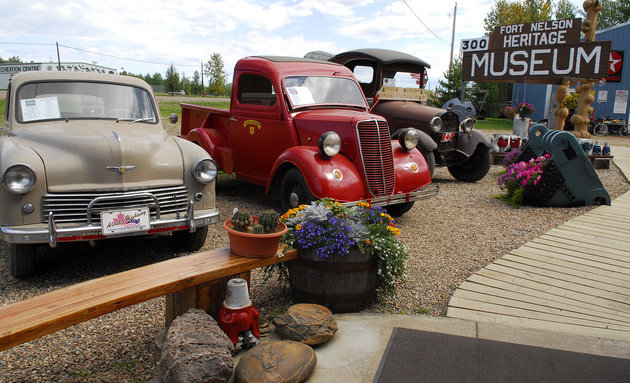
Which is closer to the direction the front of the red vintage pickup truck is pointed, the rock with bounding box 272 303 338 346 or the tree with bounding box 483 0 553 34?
the rock

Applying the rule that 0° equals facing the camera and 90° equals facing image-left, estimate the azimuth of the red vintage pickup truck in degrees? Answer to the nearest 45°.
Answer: approximately 315°

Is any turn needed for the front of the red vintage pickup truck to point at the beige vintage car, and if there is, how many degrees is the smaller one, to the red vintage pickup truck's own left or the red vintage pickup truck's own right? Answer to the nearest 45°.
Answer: approximately 90° to the red vintage pickup truck's own right

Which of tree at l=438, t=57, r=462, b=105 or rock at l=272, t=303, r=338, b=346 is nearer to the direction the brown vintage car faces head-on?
the rock

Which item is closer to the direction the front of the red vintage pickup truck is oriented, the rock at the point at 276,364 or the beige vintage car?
the rock

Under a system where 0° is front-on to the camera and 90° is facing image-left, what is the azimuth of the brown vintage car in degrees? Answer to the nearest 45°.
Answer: approximately 315°

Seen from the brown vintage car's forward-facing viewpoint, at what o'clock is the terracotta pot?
The terracotta pot is roughly at 2 o'clock from the brown vintage car.

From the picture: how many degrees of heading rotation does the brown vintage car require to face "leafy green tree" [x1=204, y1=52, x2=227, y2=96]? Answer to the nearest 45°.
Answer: approximately 180°

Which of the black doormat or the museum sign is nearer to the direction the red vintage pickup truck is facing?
the black doormat

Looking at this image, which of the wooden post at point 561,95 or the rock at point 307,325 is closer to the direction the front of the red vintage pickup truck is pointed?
the rock

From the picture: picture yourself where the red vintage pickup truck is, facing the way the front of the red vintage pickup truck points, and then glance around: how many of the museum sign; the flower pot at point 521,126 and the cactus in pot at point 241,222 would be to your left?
2
